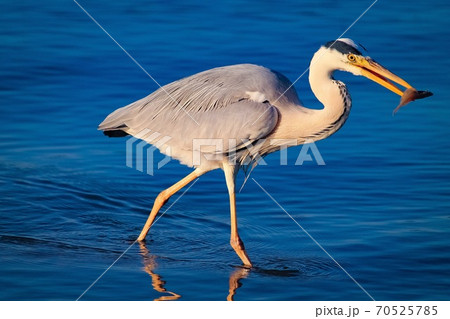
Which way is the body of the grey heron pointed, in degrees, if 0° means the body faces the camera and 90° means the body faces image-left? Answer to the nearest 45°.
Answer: approximately 270°
